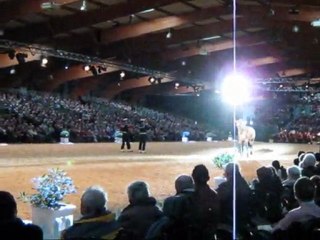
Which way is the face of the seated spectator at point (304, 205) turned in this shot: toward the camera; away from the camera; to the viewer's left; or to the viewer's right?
away from the camera

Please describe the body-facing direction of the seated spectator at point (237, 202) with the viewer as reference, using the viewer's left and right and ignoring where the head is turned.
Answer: facing away from the viewer and to the left of the viewer

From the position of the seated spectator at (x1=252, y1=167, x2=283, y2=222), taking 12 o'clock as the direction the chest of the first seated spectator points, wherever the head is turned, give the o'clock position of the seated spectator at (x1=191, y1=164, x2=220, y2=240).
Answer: The seated spectator at (x1=191, y1=164, x2=220, y2=240) is roughly at 9 o'clock from the seated spectator at (x1=252, y1=167, x2=283, y2=222).

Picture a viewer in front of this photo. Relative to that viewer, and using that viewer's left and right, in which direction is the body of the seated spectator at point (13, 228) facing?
facing away from the viewer

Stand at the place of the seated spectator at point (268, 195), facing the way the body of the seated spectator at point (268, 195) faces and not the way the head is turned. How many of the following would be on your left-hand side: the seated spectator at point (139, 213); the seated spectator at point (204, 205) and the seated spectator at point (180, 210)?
3

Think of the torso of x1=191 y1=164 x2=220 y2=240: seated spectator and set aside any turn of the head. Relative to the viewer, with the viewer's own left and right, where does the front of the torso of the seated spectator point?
facing away from the viewer

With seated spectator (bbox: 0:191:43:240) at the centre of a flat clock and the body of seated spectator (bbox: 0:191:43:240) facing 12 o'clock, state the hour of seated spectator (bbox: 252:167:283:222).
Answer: seated spectator (bbox: 252:167:283:222) is roughly at 2 o'clock from seated spectator (bbox: 0:191:43:240).

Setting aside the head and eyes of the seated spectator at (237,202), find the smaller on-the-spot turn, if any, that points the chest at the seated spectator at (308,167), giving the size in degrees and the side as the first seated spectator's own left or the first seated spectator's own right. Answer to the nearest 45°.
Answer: approximately 90° to the first seated spectator's own right

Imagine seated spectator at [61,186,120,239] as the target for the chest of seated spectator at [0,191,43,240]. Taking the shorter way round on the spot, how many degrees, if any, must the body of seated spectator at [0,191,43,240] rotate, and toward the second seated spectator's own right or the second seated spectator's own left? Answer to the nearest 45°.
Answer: approximately 45° to the second seated spectator's own right

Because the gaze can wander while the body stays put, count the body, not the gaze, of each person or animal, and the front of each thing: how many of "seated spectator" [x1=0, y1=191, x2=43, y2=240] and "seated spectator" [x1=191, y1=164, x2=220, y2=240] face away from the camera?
2

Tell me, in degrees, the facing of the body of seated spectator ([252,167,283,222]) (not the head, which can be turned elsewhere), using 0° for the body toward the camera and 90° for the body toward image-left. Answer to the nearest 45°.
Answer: approximately 135°

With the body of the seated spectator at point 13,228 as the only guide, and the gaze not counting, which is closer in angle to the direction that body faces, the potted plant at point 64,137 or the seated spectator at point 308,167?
the potted plant

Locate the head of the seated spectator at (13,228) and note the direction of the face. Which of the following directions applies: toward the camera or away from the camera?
away from the camera

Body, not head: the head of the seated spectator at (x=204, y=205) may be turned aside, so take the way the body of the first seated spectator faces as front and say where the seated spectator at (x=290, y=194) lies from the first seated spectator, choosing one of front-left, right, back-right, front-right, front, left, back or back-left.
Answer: front-right
